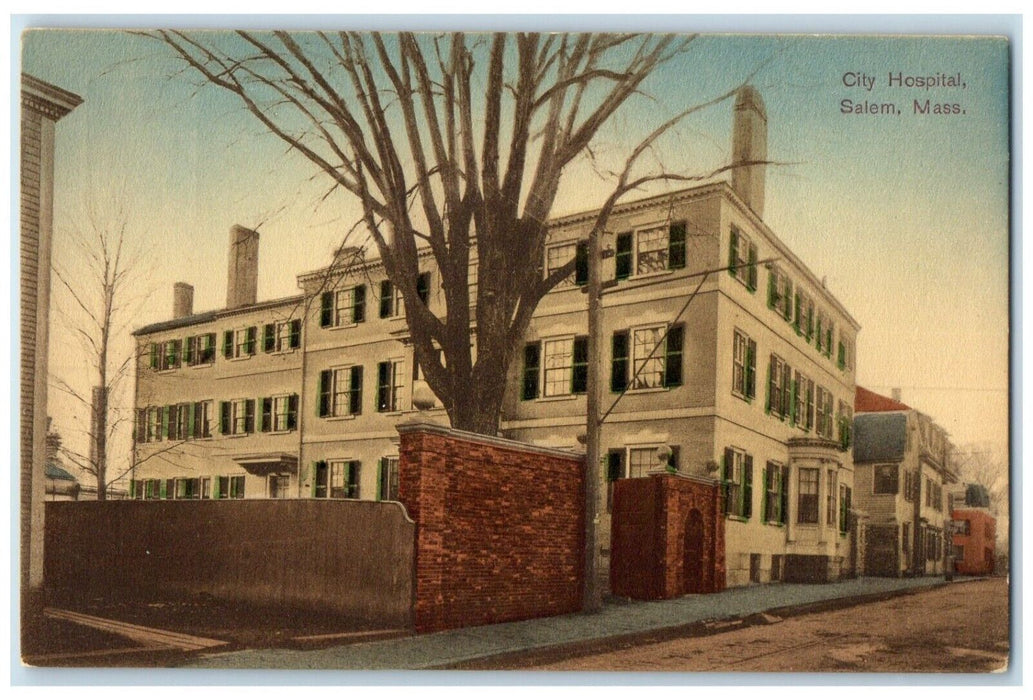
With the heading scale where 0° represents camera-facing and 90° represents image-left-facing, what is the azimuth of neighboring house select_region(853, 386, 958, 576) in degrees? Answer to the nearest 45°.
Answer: approximately 315°

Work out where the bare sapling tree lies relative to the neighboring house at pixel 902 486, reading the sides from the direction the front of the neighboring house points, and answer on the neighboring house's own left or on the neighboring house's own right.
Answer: on the neighboring house's own right
